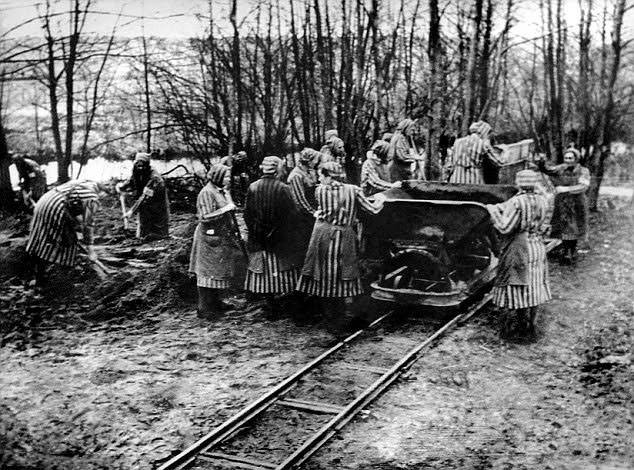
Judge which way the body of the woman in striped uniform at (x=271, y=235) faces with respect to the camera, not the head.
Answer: away from the camera

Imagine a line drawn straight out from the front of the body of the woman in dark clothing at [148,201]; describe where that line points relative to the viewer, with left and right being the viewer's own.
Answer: facing the viewer and to the left of the viewer

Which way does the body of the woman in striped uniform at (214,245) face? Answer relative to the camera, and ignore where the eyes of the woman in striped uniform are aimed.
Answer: to the viewer's right

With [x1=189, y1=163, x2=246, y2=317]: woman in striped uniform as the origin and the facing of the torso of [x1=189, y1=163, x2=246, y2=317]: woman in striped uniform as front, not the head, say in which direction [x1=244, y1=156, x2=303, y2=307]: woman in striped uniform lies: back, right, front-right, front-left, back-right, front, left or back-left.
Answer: front

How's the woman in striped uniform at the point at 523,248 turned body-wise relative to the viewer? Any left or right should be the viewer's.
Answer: facing away from the viewer and to the left of the viewer

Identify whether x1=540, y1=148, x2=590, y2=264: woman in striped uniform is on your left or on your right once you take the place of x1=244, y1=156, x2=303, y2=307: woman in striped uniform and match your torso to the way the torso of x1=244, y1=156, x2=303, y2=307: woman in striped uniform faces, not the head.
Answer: on your right

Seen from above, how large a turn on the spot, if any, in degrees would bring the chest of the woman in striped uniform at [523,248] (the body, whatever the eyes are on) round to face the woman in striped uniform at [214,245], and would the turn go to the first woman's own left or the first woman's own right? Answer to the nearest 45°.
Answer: approximately 45° to the first woman's own left

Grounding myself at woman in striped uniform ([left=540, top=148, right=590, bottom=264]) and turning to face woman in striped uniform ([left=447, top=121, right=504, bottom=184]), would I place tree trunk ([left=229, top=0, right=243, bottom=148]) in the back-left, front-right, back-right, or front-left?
front-left

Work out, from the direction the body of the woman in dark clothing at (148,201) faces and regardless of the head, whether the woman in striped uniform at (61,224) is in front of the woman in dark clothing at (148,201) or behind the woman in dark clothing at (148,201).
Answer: in front

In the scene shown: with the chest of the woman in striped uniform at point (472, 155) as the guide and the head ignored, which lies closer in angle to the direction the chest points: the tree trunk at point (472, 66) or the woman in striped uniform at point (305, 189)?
the tree trunk

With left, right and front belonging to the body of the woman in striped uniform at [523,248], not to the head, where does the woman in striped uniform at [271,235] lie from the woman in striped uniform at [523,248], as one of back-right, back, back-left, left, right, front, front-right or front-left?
front-left

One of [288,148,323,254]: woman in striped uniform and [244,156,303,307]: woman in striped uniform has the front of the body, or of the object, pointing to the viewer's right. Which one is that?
[288,148,323,254]: woman in striped uniform
